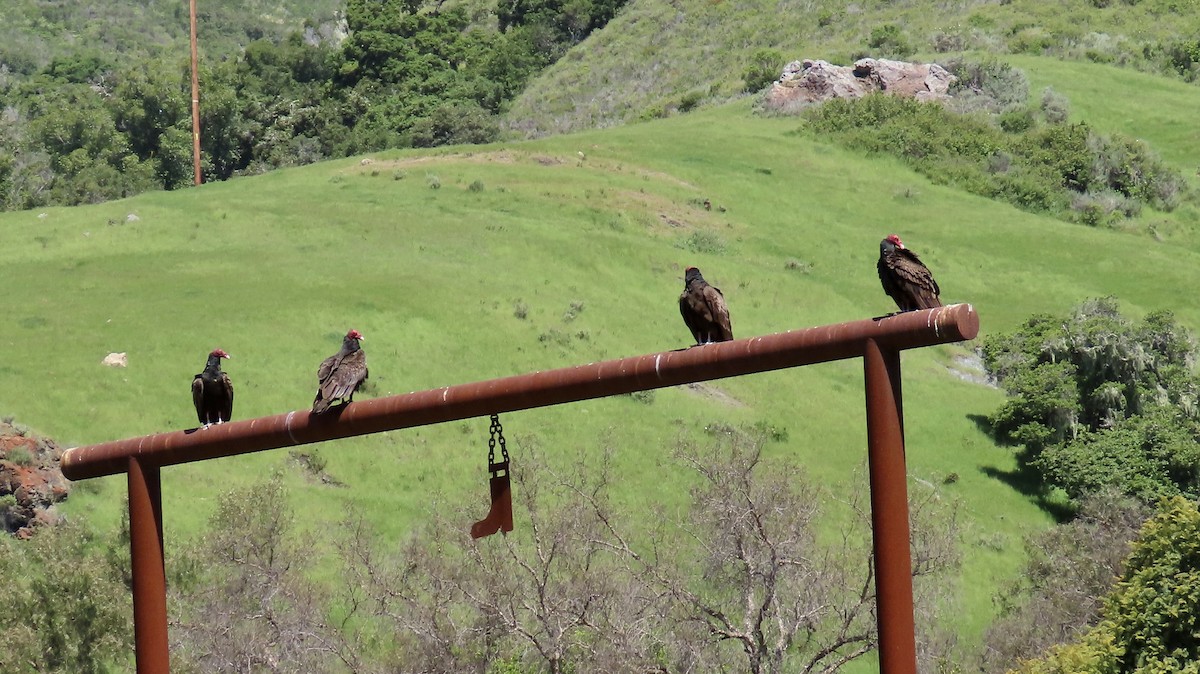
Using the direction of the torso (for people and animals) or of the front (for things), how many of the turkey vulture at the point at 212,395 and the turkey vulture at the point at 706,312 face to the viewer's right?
0

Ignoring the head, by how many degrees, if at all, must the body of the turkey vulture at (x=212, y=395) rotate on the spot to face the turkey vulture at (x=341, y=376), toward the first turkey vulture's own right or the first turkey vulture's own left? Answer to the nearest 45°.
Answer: approximately 45° to the first turkey vulture's own left

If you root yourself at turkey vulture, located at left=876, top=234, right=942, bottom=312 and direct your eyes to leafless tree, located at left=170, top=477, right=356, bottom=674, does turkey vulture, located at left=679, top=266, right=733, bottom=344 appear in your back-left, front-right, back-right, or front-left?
front-left

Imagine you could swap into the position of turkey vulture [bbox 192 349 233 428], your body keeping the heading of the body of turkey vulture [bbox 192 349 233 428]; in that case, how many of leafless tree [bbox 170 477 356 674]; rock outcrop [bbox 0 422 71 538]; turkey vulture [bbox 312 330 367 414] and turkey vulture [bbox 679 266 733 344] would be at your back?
2

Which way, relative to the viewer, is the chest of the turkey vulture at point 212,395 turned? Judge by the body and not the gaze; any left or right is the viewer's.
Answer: facing the viewer

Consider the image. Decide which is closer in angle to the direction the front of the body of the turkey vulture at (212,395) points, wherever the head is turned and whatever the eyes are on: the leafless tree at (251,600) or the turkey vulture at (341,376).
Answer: the turkey vulture

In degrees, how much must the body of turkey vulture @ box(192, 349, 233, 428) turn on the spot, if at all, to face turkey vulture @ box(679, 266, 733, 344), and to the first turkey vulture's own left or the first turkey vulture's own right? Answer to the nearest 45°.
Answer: approximately 45° to the first turkey vulture's own left
